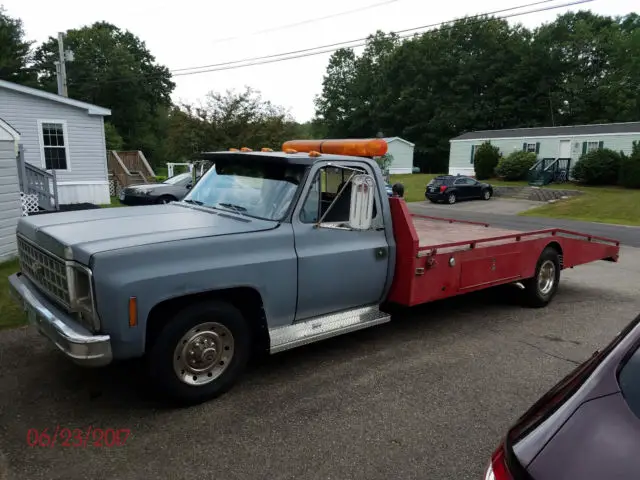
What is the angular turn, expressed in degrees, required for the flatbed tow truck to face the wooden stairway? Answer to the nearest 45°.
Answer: approximately 90° to its right

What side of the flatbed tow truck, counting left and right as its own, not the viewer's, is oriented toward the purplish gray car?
left

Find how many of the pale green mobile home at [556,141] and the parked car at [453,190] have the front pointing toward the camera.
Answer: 1

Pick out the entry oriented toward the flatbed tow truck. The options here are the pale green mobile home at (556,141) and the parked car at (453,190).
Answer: the pale green mobile home

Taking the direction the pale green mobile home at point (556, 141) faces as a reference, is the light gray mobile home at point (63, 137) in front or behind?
in front

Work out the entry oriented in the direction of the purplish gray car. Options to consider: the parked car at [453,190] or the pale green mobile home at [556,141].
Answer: the pale green mobile home

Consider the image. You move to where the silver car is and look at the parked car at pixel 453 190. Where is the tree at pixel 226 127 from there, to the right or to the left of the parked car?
left

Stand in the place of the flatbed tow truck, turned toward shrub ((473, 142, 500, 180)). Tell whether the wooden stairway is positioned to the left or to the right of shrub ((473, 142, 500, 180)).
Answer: left

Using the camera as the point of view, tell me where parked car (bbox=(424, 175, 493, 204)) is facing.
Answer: facing away from the viewer and to the right of the viewer

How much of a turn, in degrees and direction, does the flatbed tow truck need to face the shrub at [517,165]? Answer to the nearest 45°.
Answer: approximately 180°

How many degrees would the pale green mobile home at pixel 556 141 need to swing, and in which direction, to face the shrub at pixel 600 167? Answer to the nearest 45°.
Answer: approximately 45° to its left
